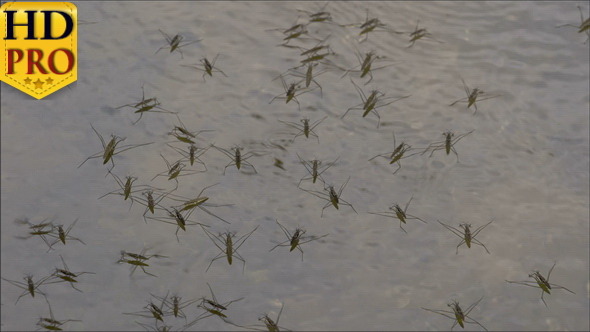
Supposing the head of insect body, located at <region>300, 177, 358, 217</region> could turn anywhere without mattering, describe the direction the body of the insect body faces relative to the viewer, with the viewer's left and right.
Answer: facing away from the viewer

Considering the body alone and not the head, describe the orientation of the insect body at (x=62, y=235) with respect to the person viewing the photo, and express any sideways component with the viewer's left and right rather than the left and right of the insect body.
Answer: facing away from the viewer

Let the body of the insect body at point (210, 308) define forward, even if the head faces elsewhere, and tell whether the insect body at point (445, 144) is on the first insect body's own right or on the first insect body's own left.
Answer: on the first insect body's own right

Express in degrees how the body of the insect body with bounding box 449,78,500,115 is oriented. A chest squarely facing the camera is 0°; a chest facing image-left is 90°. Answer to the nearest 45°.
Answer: approximately 225°

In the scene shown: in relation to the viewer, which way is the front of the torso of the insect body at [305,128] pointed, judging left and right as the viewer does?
facing away from the viewer

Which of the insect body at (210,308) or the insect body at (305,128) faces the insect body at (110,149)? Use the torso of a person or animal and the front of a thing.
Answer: the insect body at (210,308)

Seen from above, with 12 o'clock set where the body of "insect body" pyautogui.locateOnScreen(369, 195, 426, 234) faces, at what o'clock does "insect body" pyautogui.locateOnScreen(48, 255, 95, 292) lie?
"insect body" pyautogui.locateOnScreen(48, 255, 95, 292) is roughly at 10 o'clock from "insect body" pyautogui.locateOnScreen(369, 195, 426, 234).

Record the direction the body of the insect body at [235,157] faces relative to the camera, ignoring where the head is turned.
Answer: away from the camera

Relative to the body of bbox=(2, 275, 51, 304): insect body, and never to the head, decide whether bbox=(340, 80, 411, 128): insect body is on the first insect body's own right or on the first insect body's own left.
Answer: on the first insect body's own right

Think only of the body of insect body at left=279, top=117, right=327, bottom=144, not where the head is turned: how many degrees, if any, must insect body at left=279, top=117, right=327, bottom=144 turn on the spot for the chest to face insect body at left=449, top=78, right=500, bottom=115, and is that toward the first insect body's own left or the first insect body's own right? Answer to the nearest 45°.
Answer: approximately 90° to the first insect body's own right

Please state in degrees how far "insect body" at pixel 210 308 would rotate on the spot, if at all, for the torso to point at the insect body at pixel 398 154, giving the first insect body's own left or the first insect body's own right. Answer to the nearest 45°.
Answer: approximately 90° to the first insect body's own right
